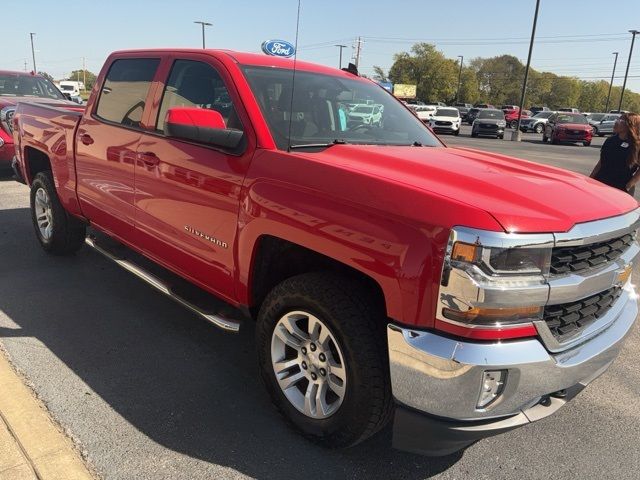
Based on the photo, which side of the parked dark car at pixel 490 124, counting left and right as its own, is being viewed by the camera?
front

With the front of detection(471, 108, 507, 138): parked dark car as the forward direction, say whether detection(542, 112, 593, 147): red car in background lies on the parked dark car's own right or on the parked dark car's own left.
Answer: on the parked dark car's own left

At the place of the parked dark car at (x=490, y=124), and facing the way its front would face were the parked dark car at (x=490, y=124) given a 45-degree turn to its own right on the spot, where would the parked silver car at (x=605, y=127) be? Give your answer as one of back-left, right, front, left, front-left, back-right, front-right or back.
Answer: back

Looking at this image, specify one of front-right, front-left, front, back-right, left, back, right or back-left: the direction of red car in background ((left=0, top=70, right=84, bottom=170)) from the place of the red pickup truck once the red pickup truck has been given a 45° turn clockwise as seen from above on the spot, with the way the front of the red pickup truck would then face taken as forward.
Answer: back-right

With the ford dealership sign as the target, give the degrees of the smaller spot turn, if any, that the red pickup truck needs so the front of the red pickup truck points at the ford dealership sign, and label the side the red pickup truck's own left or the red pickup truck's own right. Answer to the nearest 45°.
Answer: approximately 135° to the red pickup truck's own left

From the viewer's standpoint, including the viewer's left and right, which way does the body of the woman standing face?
facing the viewer and to the left of the viewer

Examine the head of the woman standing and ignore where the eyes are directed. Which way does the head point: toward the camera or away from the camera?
toward the camera

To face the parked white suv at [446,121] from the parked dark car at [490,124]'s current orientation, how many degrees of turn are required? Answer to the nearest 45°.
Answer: approximately 90° to its right

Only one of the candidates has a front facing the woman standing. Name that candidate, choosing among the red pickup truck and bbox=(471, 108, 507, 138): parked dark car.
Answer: the parked dark car

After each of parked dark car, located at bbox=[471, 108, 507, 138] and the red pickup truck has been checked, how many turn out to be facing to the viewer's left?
0

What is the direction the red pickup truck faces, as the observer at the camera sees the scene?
facing the viewer and to the right of the viewer

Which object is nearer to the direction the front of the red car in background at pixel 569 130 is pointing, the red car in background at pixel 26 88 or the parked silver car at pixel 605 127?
the red car in background

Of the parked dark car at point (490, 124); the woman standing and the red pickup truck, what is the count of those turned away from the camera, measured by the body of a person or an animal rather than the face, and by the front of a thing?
0

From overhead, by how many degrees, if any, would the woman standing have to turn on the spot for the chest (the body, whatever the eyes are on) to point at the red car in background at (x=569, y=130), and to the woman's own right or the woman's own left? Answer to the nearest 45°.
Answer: approximately 135° to the woman's own right

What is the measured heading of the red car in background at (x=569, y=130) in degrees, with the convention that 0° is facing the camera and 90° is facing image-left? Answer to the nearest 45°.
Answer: approximately 315°
